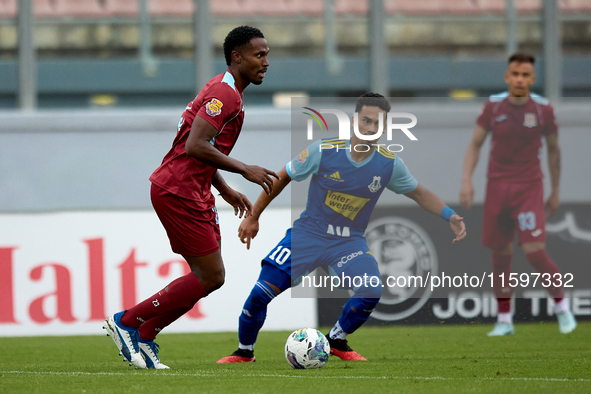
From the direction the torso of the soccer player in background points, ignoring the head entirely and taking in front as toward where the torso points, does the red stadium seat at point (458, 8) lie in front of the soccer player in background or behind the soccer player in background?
behind

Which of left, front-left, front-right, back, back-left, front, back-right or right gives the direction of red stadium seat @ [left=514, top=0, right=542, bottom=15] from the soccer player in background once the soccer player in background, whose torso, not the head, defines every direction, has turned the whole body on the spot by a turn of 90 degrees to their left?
left

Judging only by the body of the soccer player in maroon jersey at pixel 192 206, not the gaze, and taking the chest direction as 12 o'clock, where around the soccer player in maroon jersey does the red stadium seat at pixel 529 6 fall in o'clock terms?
The red stadium seat is roughly at 10 o'clock from the soccer player in maroon jersey.

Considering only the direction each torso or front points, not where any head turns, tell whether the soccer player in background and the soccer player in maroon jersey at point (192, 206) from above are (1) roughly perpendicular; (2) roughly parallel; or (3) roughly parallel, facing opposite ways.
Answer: roughly perpendicular

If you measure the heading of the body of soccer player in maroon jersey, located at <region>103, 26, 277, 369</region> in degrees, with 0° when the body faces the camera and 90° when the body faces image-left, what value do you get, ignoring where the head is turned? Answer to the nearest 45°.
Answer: approximately 270°

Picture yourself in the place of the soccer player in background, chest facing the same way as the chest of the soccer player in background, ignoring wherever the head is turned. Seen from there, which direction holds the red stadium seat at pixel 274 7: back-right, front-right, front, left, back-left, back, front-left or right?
back-right

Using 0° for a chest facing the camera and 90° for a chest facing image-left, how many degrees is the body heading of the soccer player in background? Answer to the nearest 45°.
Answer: approximately 0°

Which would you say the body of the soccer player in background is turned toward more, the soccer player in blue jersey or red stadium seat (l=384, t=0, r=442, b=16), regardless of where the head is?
the soccer player in blue jersey

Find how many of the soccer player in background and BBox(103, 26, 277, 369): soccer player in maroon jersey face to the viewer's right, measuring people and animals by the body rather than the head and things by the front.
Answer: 1

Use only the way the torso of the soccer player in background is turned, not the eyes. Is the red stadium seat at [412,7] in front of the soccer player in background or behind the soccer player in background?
behind
